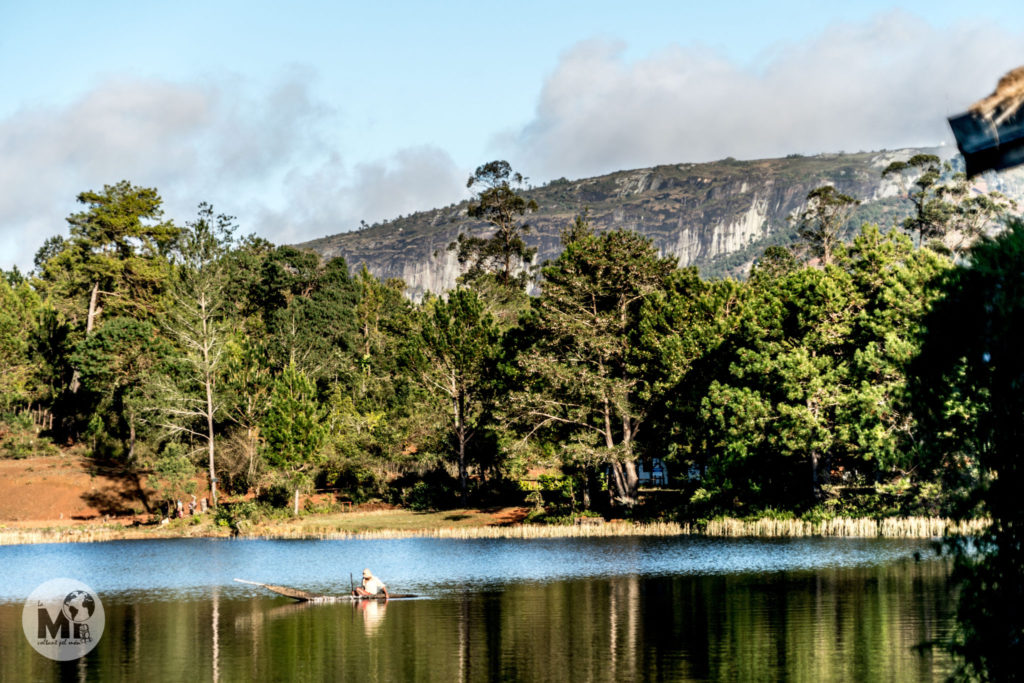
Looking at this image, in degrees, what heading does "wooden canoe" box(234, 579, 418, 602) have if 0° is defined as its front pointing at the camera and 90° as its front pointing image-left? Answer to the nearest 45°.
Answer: approximately 90°
